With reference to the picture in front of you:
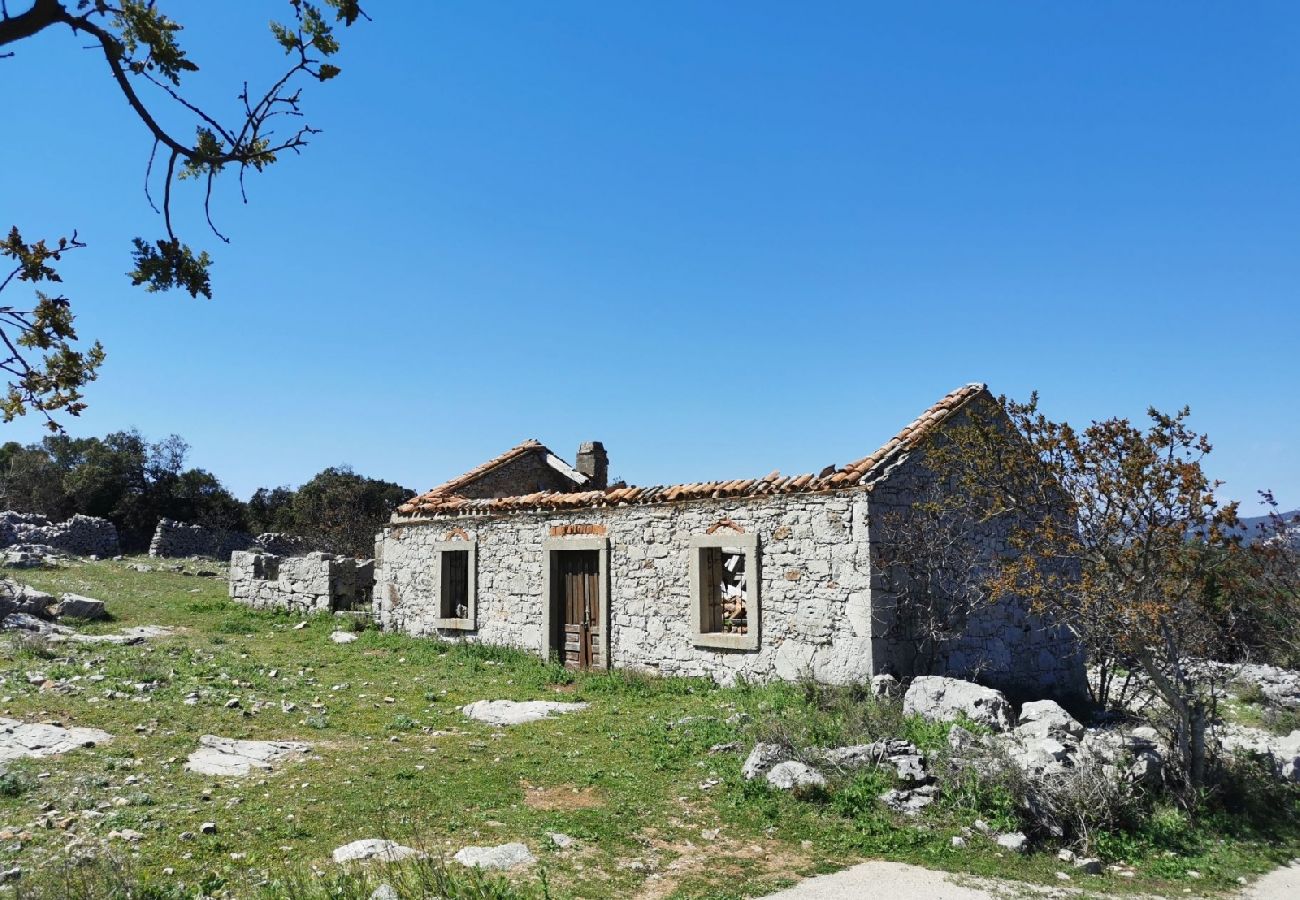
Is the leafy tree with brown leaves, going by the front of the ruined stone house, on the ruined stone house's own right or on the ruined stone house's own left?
on the ruined stone house's own left

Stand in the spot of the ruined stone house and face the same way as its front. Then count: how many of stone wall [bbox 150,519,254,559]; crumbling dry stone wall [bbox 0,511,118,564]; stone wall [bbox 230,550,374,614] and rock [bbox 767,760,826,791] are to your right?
3

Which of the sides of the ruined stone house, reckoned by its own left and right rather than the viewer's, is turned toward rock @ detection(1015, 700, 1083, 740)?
left

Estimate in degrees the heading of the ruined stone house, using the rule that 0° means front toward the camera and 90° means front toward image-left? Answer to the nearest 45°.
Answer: approximately 45°

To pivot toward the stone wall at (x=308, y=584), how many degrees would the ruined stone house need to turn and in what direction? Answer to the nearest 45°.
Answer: approximately 90° to its right

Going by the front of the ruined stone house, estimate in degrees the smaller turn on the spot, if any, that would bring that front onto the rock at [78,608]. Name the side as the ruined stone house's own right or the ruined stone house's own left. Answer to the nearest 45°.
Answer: approximately 45° to the ruined stone house's own right

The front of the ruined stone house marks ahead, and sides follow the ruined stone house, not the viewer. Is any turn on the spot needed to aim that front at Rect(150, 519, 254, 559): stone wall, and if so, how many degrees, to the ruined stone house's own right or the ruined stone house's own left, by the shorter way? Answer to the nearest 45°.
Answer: approximately 90° to the ruined stone house's own right

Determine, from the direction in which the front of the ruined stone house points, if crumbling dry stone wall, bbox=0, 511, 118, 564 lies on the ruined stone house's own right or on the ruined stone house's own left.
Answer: on the ruined stone house's own right

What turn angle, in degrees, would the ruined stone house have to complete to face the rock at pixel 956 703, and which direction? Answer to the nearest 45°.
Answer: approximately 90° to its left
